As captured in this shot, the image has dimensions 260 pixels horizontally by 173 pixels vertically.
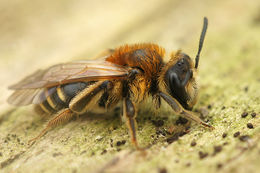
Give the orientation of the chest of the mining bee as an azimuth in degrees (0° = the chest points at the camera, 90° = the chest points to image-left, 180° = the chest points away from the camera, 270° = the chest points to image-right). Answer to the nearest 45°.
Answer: approximately 270°
